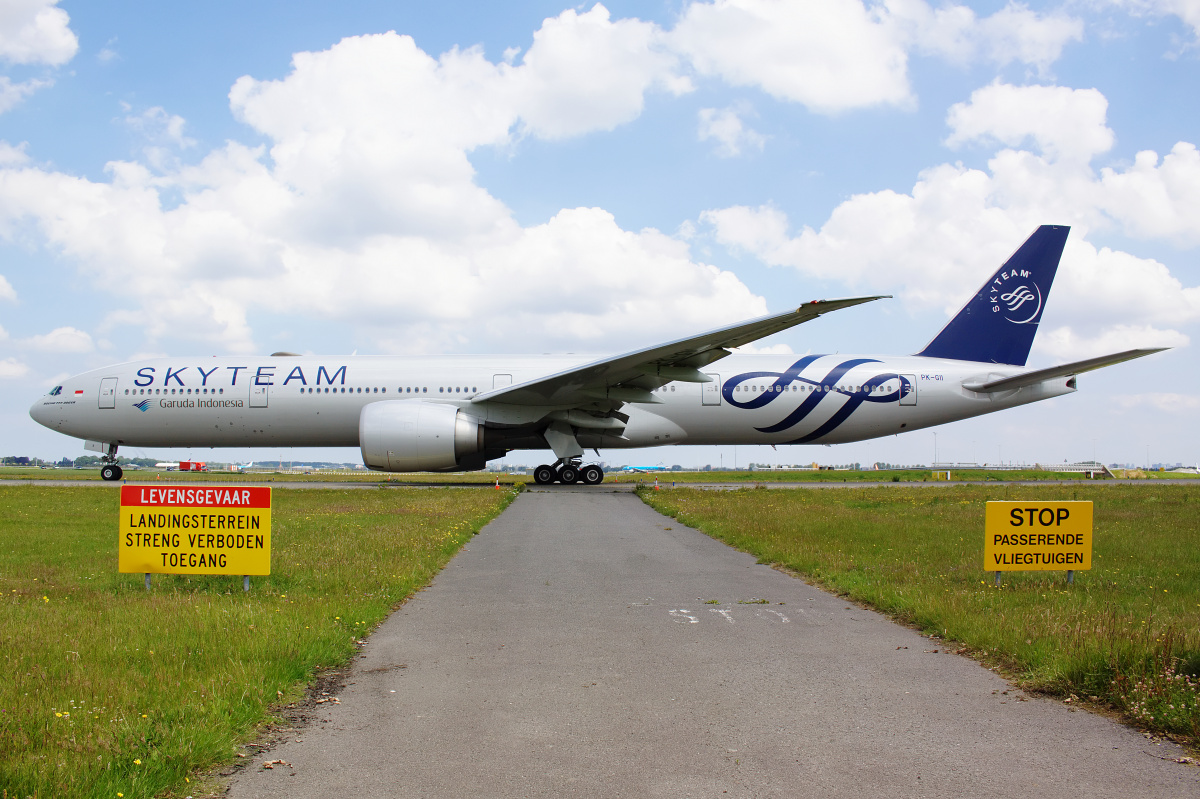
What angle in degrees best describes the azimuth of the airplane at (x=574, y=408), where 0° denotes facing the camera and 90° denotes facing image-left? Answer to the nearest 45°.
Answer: approximately 90°

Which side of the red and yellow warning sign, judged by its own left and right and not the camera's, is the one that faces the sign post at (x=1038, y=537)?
left

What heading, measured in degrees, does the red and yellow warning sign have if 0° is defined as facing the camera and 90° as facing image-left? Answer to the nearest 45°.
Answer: approximately 0°

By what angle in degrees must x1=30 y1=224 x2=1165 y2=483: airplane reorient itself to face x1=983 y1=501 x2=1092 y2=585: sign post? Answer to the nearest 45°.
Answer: approximately 90° to its left

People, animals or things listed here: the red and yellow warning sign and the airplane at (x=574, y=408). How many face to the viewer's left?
1

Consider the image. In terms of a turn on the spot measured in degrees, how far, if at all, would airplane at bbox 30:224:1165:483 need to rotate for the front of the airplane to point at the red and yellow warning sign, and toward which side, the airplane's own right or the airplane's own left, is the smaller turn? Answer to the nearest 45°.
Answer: approximately 90° to the airplane's own left

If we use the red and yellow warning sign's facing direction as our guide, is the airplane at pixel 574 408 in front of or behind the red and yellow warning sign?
behind

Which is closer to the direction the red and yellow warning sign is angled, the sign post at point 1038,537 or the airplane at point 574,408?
the sign post
